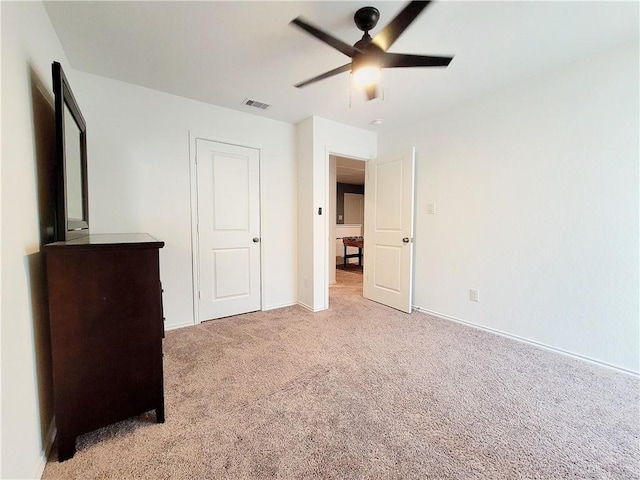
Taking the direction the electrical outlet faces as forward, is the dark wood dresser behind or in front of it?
in front

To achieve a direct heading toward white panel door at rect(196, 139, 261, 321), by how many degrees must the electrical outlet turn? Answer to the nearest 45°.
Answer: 0° — it already faces it

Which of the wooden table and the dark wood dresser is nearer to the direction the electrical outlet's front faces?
the dark wood dresser

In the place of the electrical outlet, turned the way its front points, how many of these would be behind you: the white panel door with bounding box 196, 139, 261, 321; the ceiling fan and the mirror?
0

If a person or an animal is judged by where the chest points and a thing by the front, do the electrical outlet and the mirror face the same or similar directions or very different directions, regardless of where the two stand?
very different directions

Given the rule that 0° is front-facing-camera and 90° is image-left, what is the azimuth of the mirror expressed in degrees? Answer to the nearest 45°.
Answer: approximately 270°

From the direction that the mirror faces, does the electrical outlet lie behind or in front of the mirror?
in front

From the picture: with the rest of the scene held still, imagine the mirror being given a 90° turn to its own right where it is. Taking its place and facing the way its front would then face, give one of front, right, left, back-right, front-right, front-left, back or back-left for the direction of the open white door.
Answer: left

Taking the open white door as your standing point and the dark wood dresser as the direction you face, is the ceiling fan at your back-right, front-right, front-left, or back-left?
front-left

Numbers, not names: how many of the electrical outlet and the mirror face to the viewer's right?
1

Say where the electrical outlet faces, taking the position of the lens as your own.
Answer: facing the viewer and to the left of the viewer

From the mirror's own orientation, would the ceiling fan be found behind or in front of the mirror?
in front

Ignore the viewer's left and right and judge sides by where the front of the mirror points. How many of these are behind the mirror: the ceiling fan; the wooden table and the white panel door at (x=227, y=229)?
0

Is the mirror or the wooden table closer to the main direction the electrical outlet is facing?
the mirror

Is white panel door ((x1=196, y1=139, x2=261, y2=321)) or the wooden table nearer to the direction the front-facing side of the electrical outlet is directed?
the white panel door
